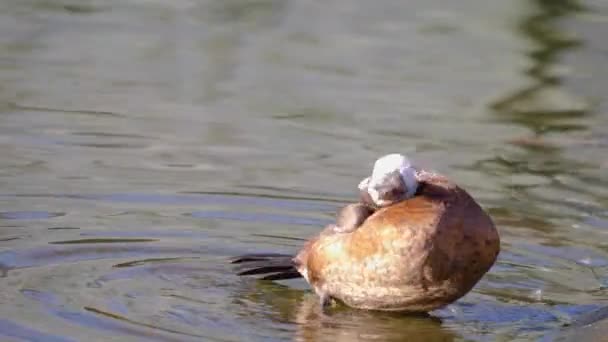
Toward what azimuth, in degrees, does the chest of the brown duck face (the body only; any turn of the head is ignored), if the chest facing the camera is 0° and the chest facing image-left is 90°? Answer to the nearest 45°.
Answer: approximately 270°
